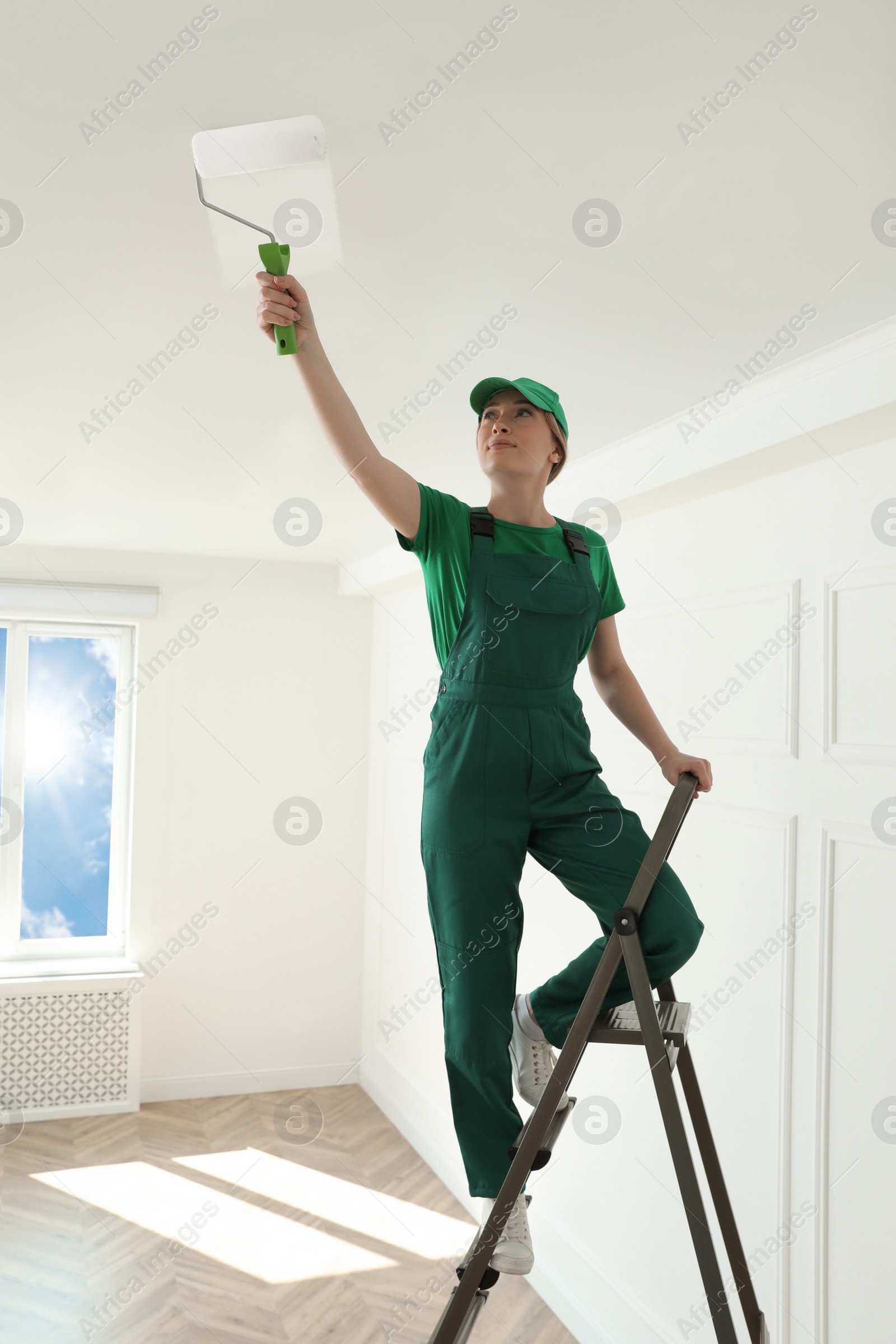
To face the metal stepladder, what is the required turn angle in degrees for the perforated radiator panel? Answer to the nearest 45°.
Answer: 0° — it already faces it

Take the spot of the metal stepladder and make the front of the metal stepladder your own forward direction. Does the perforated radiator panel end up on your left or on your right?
on your right

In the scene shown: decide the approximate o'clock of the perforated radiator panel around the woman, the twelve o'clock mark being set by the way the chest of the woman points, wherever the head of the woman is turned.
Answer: The perforated radiator panel is roughly at 5 o'clock from the woman.

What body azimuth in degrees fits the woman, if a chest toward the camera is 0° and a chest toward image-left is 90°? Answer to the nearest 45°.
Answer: approximately 0°

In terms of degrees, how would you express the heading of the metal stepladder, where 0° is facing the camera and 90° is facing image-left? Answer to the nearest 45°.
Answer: approximately 90°

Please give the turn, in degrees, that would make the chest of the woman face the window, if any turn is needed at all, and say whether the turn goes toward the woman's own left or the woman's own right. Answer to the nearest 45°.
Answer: approximately 135° to the woman's own right
